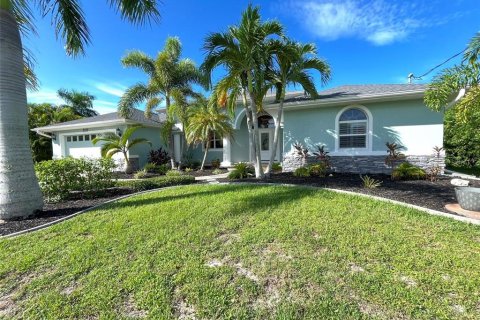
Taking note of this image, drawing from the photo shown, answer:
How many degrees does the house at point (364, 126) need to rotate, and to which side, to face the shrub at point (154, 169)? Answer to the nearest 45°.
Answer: approximately 90° to its right

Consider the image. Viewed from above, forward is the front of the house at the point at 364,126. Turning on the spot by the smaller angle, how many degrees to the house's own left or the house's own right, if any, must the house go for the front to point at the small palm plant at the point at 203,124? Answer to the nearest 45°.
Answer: approximately 90° to the house's own right

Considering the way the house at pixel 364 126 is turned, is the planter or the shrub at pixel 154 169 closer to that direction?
the planter

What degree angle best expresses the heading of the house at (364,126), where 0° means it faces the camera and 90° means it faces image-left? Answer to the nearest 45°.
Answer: approximately 0°

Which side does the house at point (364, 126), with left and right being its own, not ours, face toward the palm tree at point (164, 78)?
right

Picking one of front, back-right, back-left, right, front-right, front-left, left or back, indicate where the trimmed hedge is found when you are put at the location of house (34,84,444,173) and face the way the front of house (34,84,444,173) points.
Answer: front

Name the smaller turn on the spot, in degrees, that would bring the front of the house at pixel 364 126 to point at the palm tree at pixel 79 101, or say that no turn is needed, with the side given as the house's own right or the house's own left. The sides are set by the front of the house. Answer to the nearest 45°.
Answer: approximately 135° to the house's own right
